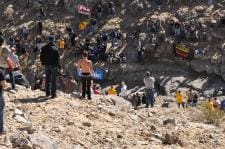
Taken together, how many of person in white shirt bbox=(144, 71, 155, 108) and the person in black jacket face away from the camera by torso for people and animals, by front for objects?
2

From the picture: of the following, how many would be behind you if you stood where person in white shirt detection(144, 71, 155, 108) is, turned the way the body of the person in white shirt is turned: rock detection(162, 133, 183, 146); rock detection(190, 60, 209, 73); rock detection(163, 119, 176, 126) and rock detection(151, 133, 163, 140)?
3

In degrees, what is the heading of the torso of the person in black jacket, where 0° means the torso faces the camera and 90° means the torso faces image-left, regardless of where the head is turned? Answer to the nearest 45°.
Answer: approximately 180°

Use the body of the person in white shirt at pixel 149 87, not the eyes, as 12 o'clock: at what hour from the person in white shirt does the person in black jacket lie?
The person in black jacket is roughly at 7 o'clock from the person in white shirt.

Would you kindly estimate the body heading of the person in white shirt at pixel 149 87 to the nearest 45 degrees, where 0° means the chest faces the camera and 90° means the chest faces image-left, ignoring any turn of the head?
approximately 180°

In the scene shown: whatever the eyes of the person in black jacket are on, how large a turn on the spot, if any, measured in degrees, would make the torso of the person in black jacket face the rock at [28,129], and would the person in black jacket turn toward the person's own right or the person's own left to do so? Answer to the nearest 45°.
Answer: approximately 180°

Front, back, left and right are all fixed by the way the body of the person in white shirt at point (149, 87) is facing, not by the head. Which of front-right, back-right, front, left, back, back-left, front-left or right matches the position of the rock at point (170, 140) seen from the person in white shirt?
back

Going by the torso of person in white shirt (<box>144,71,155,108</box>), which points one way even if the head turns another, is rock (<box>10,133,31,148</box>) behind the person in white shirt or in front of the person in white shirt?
behind
